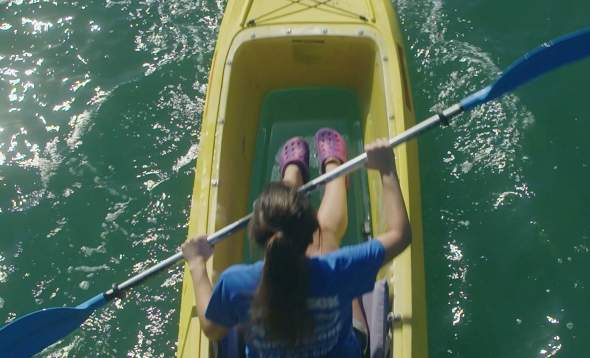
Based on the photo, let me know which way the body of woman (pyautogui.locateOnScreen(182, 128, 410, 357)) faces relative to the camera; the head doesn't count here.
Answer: away from the camera

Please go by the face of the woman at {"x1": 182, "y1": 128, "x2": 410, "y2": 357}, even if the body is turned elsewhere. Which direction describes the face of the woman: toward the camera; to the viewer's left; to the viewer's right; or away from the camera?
away from the camera

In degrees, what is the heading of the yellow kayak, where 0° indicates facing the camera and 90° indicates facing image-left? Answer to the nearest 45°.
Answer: approximately 180°
